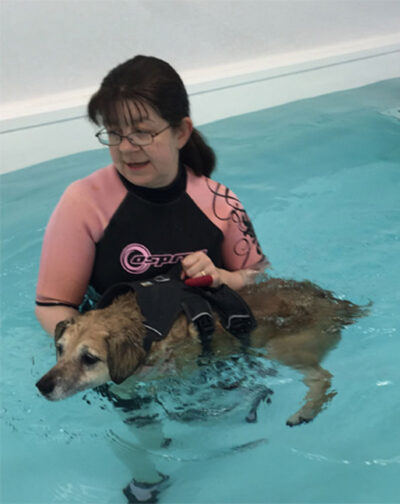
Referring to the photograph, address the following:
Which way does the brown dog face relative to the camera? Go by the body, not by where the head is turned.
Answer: to the viewer's left

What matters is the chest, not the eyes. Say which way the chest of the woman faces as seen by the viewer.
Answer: toward the camera

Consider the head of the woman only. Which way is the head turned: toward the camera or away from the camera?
toward the camera
